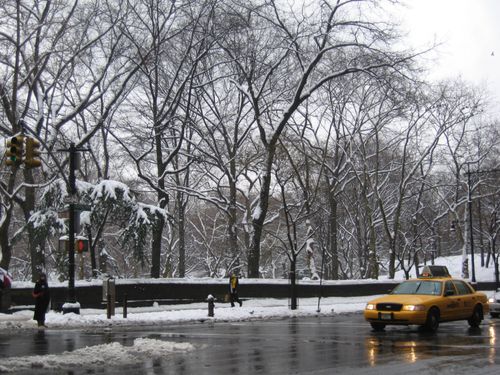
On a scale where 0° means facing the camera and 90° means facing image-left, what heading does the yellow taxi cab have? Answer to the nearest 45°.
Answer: approximately 45°

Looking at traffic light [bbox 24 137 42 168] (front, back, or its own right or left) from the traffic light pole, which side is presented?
left

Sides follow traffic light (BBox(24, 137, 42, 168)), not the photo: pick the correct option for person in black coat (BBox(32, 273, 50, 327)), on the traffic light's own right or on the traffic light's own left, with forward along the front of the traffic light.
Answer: on the traffic light's own left

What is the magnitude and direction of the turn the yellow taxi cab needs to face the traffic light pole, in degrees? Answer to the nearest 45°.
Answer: approximately 45° to its right

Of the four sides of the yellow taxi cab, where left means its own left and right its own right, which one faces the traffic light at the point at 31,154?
front
